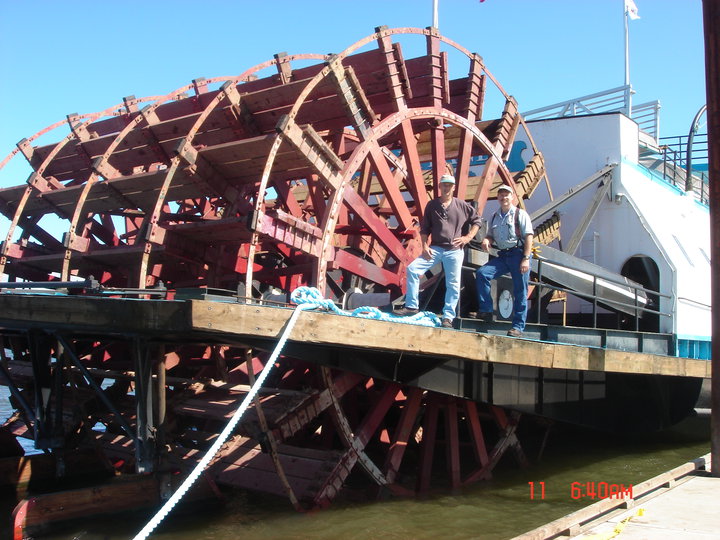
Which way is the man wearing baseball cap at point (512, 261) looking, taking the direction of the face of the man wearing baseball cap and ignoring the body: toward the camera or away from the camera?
toward the camera

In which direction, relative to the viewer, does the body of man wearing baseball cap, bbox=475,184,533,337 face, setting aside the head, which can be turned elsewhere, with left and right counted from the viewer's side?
facing the viewer and to the left of the viewer

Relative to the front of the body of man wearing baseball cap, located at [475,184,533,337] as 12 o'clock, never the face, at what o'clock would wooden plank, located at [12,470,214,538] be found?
The wooden plank is roughly at 1 o'clock from the man wearing baseball cap.
